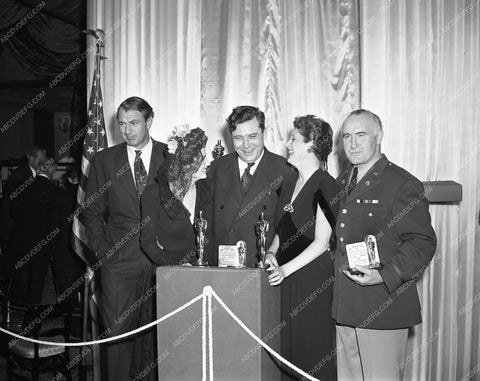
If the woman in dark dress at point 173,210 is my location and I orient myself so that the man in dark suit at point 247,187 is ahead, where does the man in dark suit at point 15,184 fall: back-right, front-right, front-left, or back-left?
back-left

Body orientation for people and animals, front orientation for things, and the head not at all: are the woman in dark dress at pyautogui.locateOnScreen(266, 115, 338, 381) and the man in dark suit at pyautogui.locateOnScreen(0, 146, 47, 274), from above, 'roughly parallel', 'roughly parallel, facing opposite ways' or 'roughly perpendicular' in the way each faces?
roughly parallel, facing opposite ways

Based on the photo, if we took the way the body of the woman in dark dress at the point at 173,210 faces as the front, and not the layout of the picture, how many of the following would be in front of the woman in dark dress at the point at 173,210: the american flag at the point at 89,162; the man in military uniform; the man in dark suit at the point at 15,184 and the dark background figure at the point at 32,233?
1

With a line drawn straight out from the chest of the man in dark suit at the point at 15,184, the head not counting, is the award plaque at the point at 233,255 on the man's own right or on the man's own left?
on the man's own right

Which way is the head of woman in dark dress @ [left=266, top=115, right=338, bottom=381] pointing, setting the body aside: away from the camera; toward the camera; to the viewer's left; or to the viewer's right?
to the viewer's left

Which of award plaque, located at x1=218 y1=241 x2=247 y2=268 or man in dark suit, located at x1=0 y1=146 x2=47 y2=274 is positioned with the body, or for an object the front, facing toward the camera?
the award plaque

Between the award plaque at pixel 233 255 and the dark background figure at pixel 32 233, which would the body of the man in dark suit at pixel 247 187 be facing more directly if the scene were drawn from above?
the award plaque

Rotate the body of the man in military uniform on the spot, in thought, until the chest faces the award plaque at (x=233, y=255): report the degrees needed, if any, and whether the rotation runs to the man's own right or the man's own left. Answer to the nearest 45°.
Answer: approximately 45° to the man's own right

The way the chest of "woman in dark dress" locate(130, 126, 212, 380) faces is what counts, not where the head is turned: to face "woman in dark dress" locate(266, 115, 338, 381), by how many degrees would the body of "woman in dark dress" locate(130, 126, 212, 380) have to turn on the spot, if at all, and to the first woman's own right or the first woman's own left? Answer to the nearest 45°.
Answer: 0° — they already face them

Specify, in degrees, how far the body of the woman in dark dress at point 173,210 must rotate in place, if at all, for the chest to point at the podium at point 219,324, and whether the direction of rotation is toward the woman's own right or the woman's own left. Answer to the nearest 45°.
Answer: approximately 45° to the woman's own right

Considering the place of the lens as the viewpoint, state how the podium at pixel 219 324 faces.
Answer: facing the viewer

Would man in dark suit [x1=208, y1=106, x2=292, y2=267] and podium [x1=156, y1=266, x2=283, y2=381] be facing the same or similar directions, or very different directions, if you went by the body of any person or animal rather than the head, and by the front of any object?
same or similar directions

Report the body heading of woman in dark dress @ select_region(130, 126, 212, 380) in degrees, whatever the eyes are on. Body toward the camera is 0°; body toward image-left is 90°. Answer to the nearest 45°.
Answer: approximately 315°

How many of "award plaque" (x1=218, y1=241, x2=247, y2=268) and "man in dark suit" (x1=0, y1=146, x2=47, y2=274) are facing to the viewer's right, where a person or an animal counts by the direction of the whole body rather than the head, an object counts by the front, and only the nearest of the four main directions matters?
1

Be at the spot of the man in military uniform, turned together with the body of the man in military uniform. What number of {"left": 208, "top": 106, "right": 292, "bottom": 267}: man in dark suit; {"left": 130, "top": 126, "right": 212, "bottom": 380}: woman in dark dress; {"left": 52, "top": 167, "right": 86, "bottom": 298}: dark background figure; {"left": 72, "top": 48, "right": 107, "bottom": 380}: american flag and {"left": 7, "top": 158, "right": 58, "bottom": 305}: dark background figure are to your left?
0

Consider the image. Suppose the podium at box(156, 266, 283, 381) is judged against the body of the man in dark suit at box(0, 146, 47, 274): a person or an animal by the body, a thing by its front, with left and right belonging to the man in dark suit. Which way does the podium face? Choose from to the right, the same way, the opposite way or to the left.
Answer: to the right

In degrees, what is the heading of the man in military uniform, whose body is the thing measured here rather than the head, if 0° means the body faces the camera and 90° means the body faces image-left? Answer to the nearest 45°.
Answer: approximately 45°

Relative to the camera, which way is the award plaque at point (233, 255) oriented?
toward the camera

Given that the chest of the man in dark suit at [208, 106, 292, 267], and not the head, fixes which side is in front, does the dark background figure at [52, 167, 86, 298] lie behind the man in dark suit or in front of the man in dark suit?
behind
